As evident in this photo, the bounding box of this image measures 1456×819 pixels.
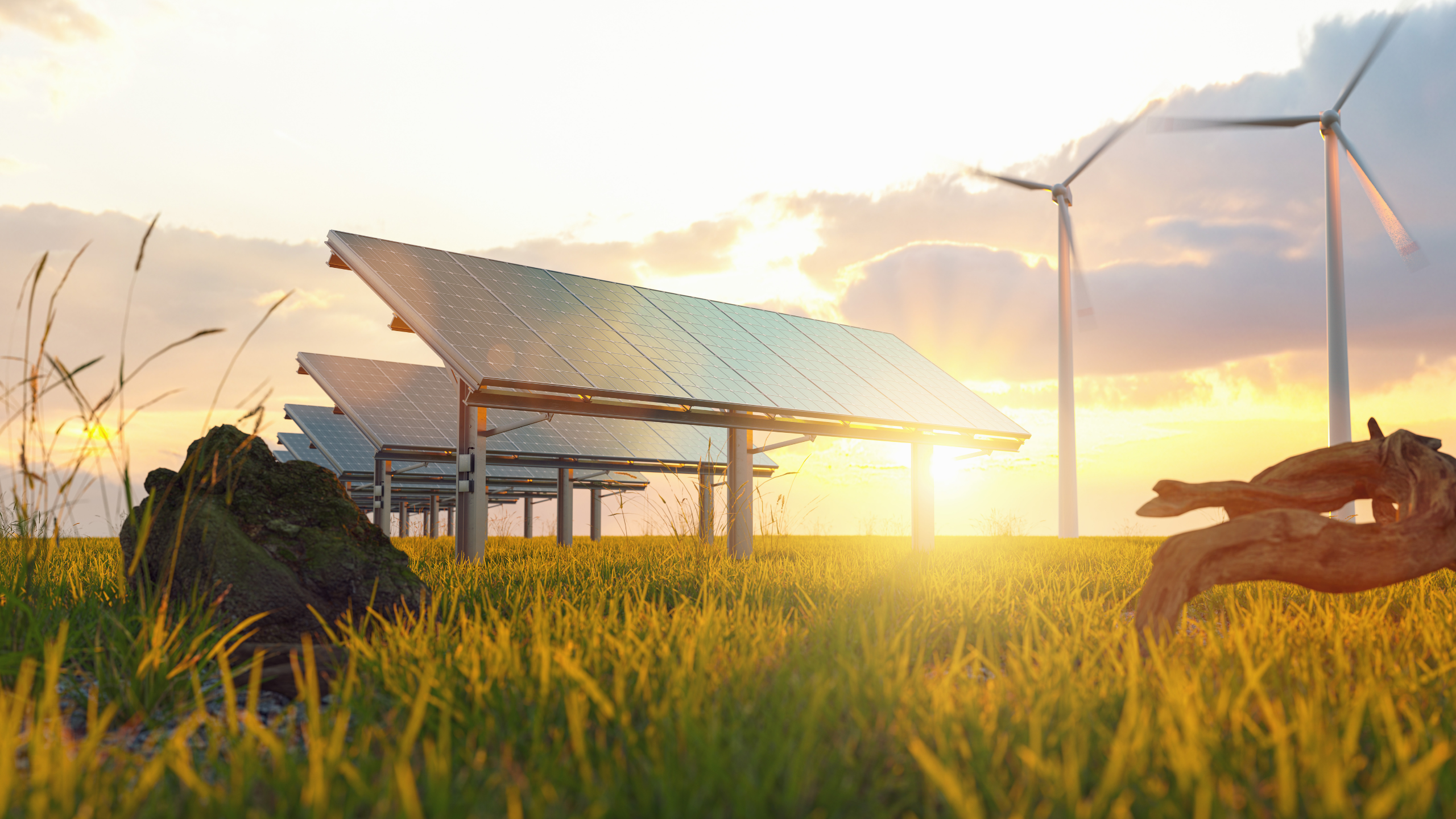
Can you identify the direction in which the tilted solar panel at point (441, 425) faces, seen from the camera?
facing the viewer and to the right of the viewer

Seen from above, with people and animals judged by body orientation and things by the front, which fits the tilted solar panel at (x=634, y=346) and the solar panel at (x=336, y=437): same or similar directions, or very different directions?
same or similar directions

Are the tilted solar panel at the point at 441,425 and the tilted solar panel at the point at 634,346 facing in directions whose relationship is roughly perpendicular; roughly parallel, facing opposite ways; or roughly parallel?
roughly parallel

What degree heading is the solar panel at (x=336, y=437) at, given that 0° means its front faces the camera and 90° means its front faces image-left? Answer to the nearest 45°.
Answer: approximately 315°

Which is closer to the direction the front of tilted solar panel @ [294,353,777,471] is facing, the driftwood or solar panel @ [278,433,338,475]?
the driftwood

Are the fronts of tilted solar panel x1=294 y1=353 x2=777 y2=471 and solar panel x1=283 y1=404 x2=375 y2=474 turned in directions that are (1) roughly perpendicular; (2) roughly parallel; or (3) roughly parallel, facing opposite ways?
roughly parallel

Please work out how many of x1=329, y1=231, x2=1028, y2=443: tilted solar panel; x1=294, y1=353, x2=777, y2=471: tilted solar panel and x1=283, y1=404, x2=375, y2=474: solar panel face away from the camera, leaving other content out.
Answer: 0
